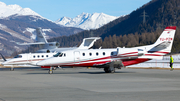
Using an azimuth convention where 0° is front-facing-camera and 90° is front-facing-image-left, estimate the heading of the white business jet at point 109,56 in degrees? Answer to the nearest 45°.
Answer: approximately 90°
